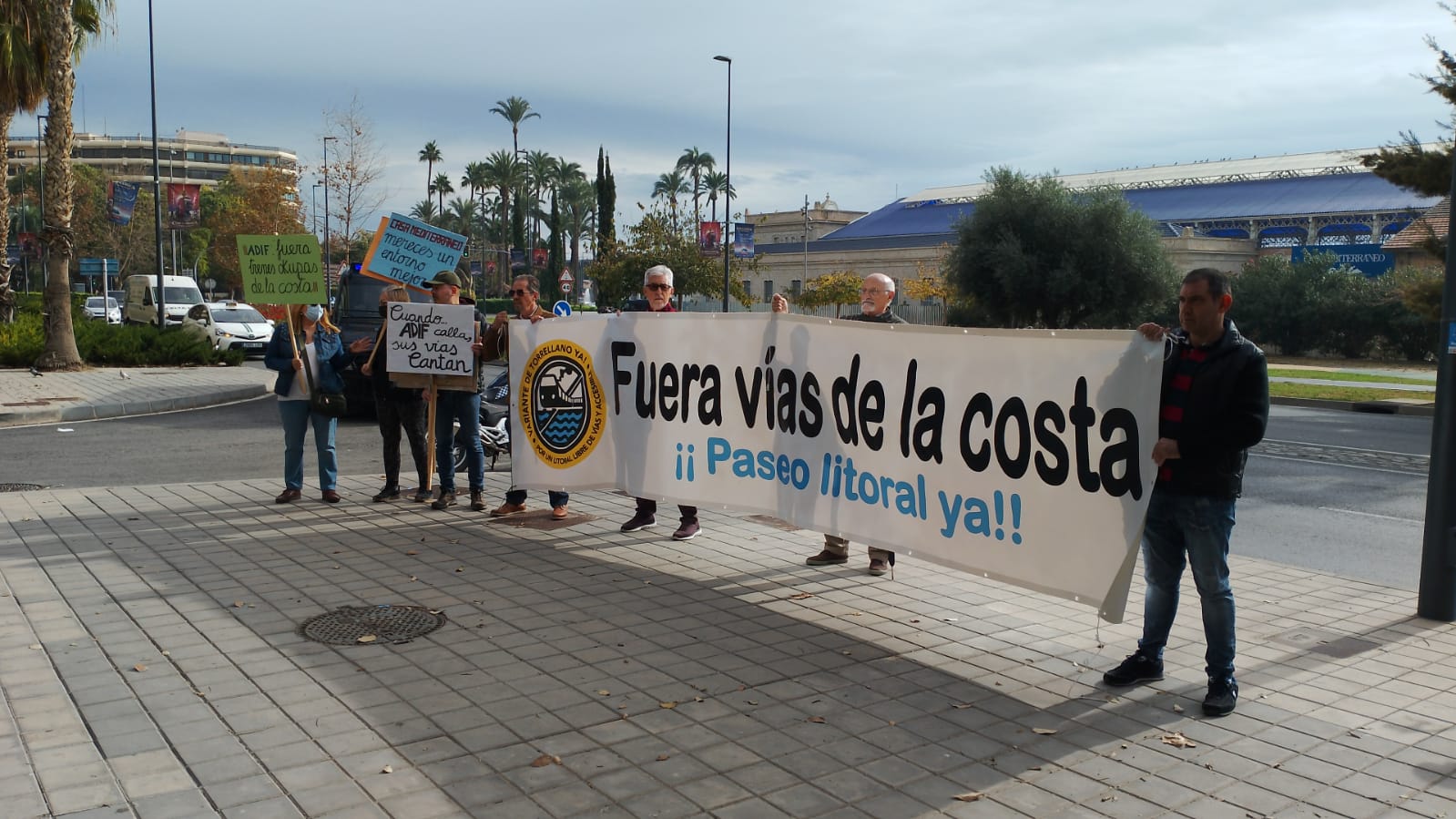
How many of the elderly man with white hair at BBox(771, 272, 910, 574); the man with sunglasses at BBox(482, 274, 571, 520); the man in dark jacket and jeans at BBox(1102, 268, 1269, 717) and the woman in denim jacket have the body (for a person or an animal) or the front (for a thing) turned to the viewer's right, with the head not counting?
0

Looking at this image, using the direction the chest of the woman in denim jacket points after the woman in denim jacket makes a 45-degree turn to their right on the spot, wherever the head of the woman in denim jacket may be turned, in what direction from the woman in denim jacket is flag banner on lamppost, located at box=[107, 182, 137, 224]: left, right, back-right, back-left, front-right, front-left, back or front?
back-right

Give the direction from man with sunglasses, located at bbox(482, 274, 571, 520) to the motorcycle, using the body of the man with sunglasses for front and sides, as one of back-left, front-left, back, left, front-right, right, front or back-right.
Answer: back-right

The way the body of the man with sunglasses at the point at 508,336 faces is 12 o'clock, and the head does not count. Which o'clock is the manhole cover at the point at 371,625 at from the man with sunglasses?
The manhole cover is roughly at 11 o'clock from the man with sunglasses.

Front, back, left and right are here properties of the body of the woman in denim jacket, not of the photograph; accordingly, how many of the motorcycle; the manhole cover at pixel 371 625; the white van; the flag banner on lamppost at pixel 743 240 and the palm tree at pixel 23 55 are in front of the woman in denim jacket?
1

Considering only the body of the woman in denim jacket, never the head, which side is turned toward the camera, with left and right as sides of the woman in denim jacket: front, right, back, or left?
front

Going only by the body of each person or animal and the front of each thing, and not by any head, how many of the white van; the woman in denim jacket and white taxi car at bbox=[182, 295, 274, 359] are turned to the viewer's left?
0

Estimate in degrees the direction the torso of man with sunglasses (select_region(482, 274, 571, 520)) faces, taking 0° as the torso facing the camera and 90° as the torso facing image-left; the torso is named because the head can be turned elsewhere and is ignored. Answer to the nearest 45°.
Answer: approximately 45°

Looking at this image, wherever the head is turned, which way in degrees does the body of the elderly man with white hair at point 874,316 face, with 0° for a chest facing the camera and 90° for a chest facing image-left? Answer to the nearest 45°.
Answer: approximately 45°

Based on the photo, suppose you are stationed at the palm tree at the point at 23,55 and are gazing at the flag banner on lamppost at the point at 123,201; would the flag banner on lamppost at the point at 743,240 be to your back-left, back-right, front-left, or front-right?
front-right

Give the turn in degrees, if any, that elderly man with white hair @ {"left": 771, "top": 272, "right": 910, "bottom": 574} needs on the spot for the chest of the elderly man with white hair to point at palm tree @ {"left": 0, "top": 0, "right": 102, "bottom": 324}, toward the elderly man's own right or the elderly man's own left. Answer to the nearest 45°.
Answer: approximately 90° to the elderly man's own right

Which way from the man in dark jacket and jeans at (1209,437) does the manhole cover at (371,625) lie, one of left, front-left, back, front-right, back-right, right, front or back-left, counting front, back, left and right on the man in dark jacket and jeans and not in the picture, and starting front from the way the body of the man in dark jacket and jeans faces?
front-right

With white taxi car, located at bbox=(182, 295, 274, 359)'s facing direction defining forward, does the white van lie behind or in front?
behind

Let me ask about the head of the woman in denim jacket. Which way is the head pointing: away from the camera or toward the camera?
toward the camera

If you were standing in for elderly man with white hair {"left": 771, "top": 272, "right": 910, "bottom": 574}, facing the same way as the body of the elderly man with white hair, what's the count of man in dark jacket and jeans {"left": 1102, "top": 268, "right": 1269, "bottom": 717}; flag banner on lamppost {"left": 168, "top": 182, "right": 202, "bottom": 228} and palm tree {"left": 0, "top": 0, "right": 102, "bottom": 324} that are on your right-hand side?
2

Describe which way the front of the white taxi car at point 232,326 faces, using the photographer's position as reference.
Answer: facing the viewer and to the right of the viewer

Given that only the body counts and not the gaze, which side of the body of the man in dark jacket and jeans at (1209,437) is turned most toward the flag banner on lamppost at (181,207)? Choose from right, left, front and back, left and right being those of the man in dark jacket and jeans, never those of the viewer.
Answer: right
